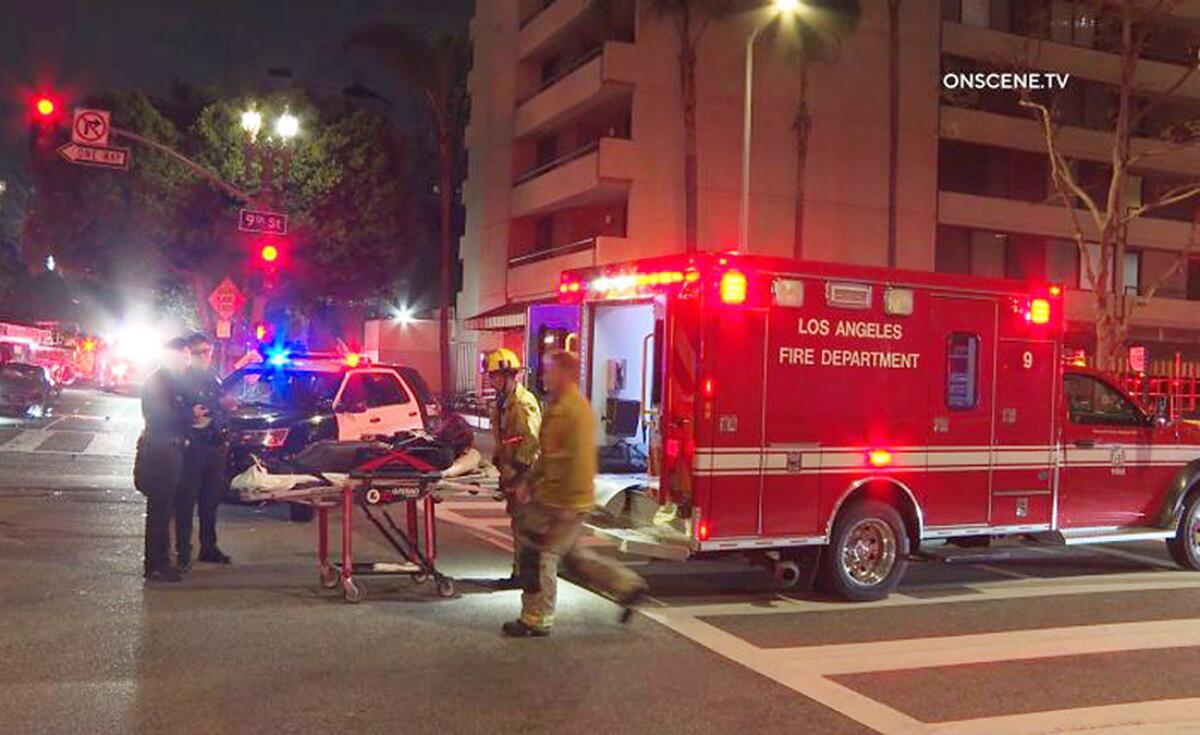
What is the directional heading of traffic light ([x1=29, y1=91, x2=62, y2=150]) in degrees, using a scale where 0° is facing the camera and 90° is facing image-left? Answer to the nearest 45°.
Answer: approximately 0°

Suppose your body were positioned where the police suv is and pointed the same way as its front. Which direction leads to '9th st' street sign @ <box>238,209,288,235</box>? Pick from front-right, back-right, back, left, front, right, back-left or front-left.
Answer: back-right

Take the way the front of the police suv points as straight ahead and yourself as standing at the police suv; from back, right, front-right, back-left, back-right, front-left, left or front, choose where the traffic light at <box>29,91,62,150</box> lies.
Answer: right

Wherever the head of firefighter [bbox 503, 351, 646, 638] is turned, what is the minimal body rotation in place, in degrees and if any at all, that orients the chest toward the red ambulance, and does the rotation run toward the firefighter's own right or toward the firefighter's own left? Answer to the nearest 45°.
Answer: approximately 135° to the firefighter's own right

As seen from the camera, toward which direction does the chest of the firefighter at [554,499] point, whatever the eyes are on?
to the viewer's left

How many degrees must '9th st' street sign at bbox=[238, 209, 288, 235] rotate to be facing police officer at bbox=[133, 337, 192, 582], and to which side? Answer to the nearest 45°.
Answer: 0° — it already faces them

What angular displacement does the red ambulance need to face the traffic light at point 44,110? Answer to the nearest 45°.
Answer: approximately 90° to its left

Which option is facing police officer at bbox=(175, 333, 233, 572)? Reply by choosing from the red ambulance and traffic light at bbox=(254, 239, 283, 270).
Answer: the traffic light

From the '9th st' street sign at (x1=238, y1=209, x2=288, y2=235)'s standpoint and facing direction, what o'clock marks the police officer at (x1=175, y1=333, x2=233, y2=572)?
The police officer is roughly at 12 o'clock from the '9th st' street sign.

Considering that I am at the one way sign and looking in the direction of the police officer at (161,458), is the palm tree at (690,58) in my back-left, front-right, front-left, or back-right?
back-left

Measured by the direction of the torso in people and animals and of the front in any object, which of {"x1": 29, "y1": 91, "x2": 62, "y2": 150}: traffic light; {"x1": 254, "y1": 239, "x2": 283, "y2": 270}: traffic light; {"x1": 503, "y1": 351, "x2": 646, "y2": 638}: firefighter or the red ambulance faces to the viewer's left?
the firefighter

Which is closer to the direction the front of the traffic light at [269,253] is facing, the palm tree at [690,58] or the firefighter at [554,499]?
the firefighter

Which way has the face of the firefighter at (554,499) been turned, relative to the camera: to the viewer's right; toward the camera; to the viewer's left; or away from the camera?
to the viewer's left
